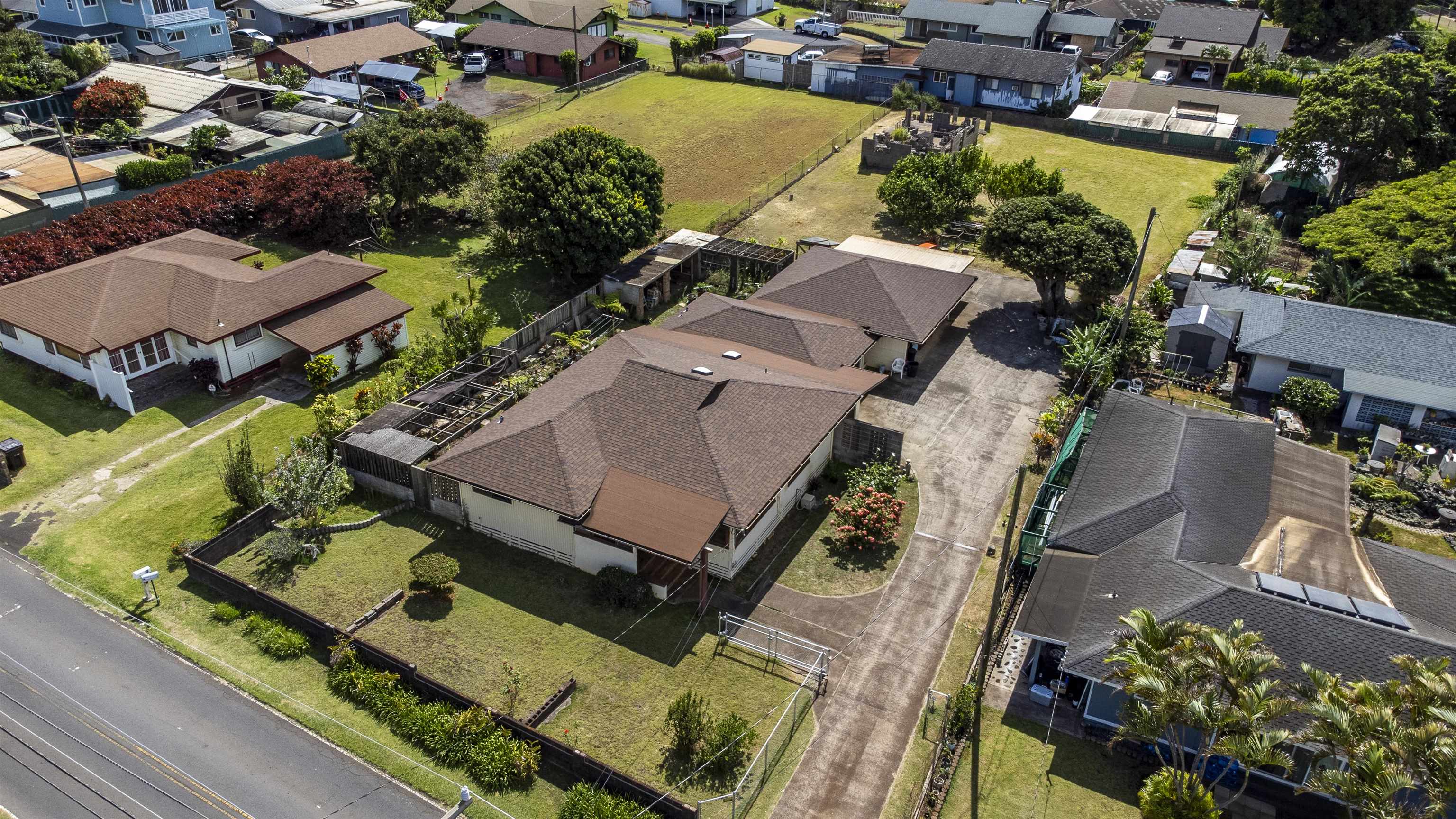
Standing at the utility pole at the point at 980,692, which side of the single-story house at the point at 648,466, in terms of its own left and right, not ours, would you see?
left

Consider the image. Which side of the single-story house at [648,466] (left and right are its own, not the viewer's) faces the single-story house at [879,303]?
back

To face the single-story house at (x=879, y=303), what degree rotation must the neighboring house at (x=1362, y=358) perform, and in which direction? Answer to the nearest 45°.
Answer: approximately 45° to its right

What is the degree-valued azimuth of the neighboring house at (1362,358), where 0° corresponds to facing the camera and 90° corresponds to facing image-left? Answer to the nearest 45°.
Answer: approximately 45°

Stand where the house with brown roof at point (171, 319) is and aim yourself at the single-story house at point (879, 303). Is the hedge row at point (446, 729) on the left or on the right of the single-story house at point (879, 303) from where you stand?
right

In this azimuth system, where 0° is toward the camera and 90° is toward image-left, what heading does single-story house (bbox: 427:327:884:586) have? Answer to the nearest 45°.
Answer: approximately 45°

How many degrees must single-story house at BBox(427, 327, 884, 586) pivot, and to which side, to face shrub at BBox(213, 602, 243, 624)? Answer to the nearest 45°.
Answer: approximately 45° to its right

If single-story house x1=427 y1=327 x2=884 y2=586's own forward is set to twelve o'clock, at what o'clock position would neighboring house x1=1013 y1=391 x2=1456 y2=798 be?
The neighboring house is roughly at 8 o'clock from the single-story house.

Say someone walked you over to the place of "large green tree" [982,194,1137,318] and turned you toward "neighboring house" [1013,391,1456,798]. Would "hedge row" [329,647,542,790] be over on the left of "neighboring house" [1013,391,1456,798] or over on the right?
right

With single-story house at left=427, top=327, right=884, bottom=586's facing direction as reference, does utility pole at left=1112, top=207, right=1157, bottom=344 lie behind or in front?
behind
